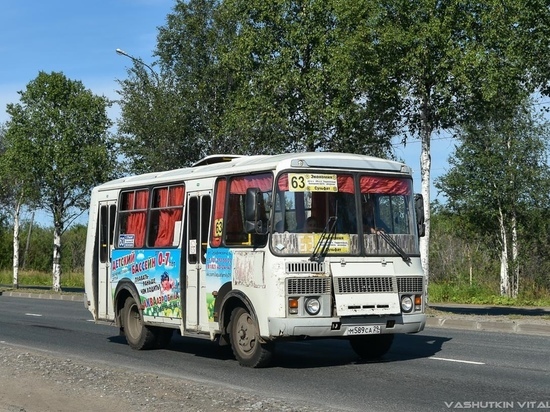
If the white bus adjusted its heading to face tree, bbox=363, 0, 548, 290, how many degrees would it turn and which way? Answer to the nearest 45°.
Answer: approximately 90° to its left

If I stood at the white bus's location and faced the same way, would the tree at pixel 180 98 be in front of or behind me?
behind

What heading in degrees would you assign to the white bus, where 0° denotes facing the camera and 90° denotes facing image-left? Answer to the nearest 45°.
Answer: approximately 315°
